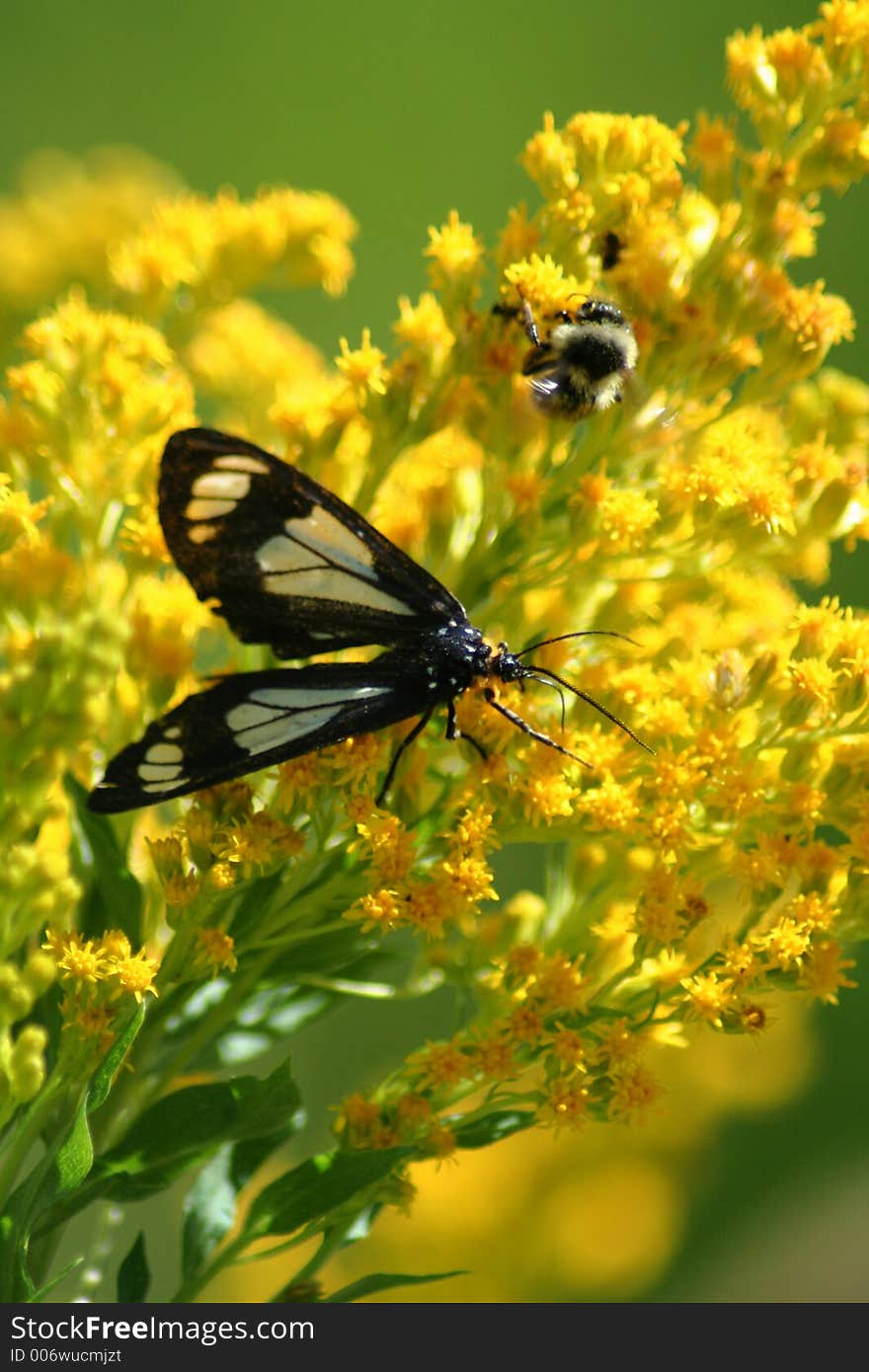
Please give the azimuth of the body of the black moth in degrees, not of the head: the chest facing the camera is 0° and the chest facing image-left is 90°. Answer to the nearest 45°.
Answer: approximately 270°
